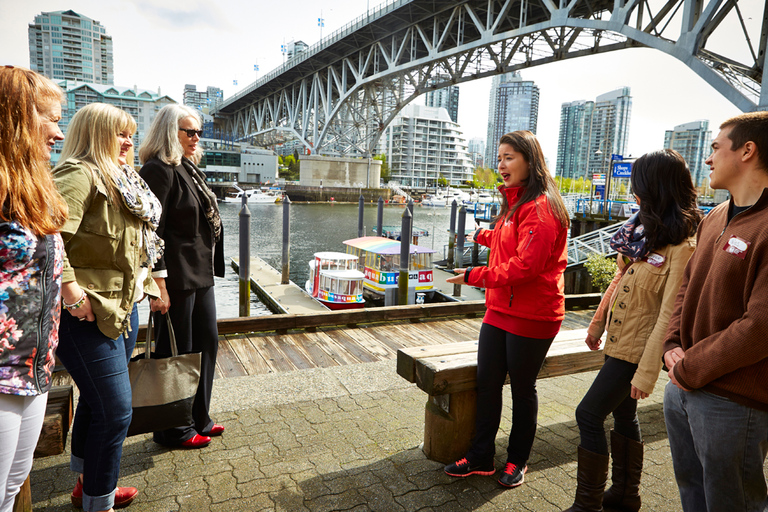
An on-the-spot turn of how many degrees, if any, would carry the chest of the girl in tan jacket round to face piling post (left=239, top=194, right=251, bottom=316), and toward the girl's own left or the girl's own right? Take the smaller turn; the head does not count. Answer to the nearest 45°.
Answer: approximately 90° to the girl's own right

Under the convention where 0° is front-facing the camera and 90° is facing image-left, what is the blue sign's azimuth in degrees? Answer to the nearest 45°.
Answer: approximately 0°

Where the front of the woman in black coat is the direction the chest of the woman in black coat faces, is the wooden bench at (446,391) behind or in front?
in front

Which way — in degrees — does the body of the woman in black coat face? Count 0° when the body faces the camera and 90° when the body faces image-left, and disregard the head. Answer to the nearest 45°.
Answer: approximately 315°

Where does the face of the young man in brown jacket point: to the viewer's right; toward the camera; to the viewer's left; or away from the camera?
to the viewer's left

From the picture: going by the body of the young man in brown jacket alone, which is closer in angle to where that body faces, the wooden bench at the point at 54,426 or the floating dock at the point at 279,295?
the wooden bench

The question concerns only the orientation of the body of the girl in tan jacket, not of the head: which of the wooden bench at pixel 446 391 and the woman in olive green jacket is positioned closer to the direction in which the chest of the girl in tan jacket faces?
the woman in olive green jacket

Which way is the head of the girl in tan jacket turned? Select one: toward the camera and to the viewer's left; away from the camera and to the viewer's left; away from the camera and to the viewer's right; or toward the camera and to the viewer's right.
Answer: away from the camera and to the viewer's left

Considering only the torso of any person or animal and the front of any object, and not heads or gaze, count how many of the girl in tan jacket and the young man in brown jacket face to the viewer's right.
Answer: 0

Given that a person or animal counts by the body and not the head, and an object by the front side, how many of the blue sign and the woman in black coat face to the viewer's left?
0

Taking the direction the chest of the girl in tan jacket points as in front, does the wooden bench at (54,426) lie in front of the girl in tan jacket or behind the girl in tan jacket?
in front

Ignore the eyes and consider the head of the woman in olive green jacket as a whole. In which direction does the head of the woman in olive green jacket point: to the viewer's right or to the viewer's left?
to the viewer's right
